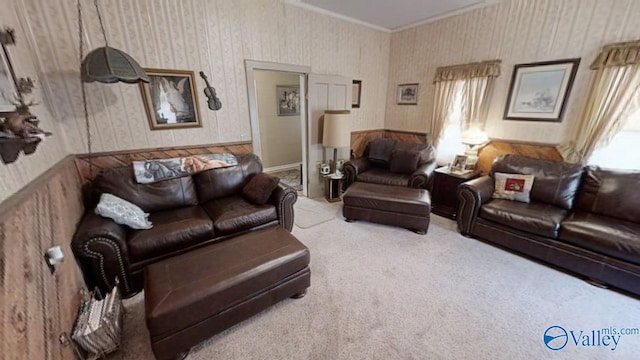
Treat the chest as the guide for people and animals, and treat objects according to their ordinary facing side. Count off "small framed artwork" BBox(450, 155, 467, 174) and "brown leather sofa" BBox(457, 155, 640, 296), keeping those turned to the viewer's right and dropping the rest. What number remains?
0

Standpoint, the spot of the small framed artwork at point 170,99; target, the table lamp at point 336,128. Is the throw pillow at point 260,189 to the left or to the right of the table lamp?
right

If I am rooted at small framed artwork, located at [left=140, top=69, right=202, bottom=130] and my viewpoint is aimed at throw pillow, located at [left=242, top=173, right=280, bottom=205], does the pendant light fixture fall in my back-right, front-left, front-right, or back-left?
back-right

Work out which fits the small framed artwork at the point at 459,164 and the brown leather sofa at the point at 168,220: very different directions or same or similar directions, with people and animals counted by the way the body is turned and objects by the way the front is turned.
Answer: very different directions

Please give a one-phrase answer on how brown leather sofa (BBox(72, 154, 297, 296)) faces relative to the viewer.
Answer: facing the viewer and to the right of the viewer

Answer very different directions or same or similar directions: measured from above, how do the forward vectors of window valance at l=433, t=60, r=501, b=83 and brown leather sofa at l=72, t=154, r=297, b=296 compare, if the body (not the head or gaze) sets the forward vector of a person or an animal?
very different directions

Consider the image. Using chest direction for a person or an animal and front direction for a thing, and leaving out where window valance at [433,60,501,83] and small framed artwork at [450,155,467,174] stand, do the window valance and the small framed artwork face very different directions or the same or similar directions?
same or similar directions

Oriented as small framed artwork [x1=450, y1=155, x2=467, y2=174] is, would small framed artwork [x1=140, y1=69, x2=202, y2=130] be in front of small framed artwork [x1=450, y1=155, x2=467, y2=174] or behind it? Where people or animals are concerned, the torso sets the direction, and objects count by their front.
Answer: in front

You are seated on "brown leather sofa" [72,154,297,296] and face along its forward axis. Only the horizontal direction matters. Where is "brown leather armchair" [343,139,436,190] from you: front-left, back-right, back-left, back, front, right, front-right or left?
front-left

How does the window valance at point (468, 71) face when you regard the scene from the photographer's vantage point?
facing the viewer and to the left of the viewer

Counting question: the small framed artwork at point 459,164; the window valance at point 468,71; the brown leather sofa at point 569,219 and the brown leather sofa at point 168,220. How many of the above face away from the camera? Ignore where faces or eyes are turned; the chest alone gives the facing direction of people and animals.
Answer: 0

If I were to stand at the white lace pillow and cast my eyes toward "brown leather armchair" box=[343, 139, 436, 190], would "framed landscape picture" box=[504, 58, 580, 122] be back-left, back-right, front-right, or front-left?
front-right

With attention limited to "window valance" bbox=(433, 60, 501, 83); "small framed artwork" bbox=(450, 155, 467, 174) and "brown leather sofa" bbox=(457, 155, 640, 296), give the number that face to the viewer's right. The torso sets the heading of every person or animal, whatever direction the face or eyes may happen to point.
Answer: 0

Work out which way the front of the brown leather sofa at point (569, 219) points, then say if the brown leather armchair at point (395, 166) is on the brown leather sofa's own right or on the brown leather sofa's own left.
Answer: on the brown leather sofa's own right

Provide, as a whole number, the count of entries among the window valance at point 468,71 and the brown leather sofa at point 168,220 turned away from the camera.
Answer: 0
